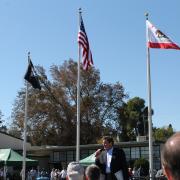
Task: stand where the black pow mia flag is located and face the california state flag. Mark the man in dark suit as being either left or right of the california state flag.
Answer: right

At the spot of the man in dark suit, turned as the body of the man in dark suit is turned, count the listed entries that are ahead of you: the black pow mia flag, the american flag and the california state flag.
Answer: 0

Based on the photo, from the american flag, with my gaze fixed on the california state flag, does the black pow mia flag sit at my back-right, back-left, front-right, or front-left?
back-left

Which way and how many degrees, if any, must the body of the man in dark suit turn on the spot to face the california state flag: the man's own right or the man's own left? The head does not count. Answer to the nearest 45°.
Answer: approximately 135° to the man's own right

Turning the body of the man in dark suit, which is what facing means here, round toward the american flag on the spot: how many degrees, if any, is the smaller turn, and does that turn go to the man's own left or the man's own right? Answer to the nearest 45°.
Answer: approximately 135° to the man's own right

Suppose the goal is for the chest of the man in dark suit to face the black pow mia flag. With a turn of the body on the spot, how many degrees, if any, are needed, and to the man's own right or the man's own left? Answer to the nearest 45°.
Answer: approximately 135° to the man's own right

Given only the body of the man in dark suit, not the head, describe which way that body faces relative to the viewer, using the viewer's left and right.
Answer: facing the viewer and to the left of the viewer
